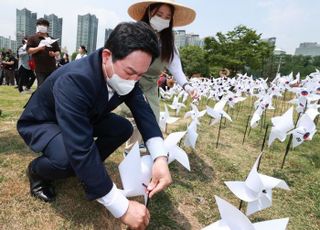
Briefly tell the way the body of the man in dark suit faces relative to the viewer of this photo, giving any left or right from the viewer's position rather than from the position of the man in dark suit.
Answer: facing the viewer and to the right of the viewer

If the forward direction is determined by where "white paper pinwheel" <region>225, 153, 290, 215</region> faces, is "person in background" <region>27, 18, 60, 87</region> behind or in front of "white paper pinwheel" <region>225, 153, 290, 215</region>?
behind

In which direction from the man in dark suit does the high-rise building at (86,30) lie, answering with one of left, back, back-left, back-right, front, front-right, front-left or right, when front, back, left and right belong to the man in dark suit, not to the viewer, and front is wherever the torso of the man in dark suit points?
back-left

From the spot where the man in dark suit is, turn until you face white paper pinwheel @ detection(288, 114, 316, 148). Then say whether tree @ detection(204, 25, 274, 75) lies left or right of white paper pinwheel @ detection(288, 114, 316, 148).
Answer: left

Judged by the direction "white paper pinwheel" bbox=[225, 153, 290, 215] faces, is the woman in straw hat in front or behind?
behind
